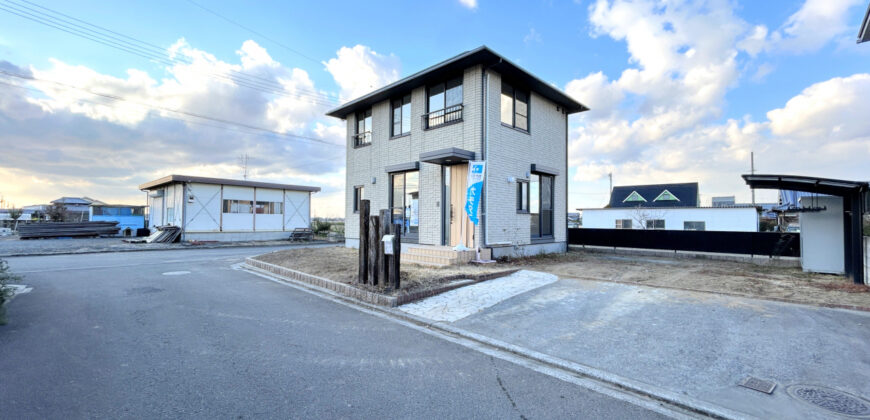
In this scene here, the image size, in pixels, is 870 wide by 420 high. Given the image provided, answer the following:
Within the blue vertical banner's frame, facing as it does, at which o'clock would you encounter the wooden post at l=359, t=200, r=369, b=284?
The wooden post is roughly at 1 o'clock from the blue vertical banner.

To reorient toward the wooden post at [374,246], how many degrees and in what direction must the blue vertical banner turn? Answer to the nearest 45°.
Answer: approximately 45° to its right

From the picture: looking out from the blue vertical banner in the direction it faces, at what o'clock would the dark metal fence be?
The dark metal fence is roughly at 8 o'clock from the blue vertical banner.

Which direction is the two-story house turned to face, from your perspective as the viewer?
facing the viewer and to the left of the viewer

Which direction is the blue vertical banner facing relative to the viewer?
toward the camera

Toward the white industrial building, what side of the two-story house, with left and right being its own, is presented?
right

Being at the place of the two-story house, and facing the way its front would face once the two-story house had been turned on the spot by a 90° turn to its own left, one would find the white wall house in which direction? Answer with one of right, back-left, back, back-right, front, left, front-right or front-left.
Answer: left

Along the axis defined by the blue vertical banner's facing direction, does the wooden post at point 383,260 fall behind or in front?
in front

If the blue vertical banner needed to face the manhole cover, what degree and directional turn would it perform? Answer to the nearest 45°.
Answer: approximately 45° to its left

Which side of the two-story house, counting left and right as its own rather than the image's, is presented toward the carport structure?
left

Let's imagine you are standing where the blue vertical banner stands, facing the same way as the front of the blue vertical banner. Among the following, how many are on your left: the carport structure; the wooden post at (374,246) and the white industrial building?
1

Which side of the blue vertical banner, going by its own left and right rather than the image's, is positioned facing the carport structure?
left

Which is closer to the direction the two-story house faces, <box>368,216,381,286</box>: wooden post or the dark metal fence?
the wooden post
